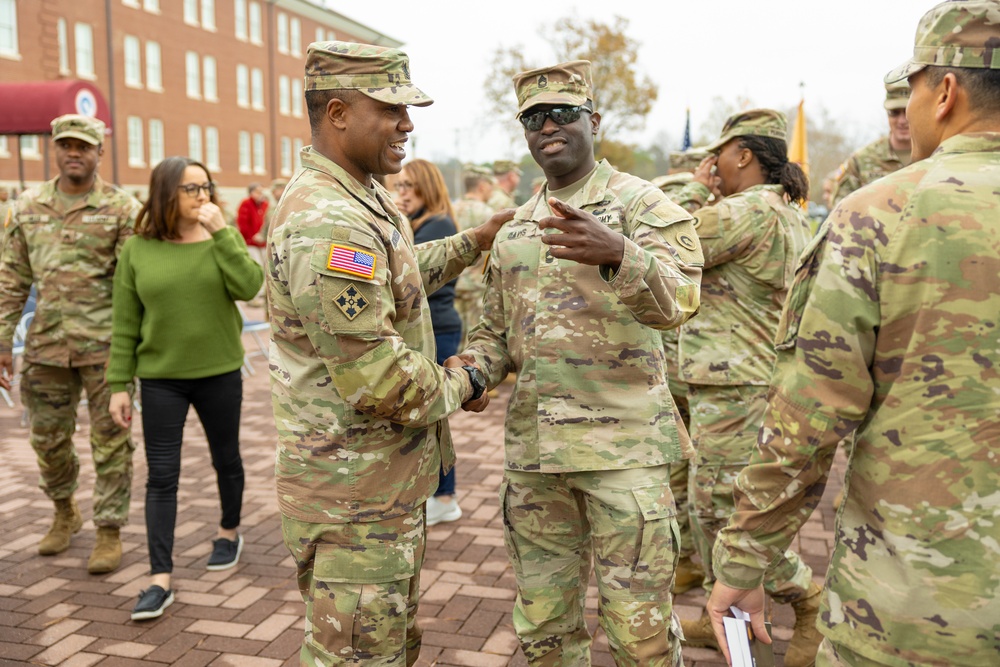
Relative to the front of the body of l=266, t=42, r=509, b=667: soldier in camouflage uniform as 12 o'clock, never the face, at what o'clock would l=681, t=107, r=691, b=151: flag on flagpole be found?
The flag on flagpole is roughly at 10 o'clock from the soldier in camouflage uniform.

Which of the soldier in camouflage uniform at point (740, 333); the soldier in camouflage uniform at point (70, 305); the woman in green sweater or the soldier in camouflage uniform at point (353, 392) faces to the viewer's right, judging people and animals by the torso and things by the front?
the soldier in camouflage uniform at point (353, 392)

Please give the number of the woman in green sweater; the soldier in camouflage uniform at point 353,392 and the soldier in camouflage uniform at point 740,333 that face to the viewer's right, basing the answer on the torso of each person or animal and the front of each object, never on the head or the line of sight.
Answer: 1

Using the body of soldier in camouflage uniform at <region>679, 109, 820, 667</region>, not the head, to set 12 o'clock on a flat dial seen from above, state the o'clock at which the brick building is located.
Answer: The brick building is roughly at 12 o'clock from the soldier in camouflage uniform.

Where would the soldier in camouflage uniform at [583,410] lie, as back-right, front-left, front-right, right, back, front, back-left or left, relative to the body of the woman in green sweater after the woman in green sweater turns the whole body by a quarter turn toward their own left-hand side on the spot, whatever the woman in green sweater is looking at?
front-right

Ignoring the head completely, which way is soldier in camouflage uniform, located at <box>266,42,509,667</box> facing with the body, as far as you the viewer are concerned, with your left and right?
facing to the right of the viewer

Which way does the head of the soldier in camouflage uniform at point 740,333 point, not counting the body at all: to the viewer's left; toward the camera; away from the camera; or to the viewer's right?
to the viewer's left

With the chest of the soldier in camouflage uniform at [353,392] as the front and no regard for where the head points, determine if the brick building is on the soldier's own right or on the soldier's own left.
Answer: on the soldier's own left

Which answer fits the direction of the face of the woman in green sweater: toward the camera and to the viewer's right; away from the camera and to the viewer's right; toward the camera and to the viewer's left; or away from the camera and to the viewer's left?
toward the camera and to the viewer's right

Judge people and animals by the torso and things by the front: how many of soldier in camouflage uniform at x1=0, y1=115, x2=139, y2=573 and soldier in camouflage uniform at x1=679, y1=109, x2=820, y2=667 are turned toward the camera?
1

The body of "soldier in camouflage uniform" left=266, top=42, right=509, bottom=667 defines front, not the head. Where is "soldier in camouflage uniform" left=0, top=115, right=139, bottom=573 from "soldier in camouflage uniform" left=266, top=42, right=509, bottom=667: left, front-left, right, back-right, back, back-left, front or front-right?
back-left

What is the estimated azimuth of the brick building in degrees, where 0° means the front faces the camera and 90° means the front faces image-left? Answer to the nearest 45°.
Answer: approximately 315°

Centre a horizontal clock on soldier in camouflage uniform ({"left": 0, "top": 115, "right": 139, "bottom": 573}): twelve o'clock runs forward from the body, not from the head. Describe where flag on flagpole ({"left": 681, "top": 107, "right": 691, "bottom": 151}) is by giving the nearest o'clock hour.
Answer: The flag on flagpole is roughly at 8 o'clock from the soldier in camouflage uniform.

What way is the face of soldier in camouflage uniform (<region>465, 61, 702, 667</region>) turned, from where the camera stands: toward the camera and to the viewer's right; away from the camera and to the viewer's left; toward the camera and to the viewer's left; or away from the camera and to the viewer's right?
toward the camera and to the viewer's left

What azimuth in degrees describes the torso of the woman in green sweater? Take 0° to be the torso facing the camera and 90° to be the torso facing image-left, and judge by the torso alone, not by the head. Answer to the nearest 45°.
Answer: approximately 0°
